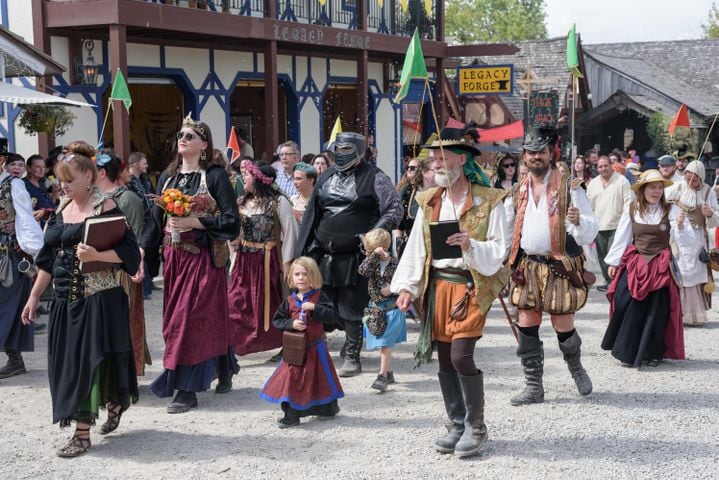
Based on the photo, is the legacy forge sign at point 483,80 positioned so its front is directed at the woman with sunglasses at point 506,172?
yes

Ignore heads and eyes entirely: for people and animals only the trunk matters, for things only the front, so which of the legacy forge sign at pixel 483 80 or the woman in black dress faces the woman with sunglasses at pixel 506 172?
the legacy forge sign

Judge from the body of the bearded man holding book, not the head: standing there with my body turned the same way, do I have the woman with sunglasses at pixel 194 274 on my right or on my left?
on my right

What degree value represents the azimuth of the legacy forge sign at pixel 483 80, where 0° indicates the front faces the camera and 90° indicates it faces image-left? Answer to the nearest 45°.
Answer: approximately 0°

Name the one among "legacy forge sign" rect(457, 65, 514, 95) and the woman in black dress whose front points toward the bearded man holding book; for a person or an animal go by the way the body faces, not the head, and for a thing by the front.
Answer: the legacy forge sign

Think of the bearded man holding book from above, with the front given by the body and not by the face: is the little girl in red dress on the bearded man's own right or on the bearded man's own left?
on the bearded man's own right

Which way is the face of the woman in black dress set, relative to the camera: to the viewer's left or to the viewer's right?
to the viewer's left

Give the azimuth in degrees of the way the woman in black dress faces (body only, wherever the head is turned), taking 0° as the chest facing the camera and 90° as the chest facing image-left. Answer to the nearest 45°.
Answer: approximately 45°

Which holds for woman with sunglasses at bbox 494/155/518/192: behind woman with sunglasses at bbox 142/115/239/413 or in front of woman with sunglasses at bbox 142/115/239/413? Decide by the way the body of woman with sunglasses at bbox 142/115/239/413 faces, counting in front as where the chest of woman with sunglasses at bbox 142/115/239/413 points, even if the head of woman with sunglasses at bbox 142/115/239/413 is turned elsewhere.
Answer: behind

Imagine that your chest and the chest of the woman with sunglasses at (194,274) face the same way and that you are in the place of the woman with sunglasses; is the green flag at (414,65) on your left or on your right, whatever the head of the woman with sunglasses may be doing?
on your left
